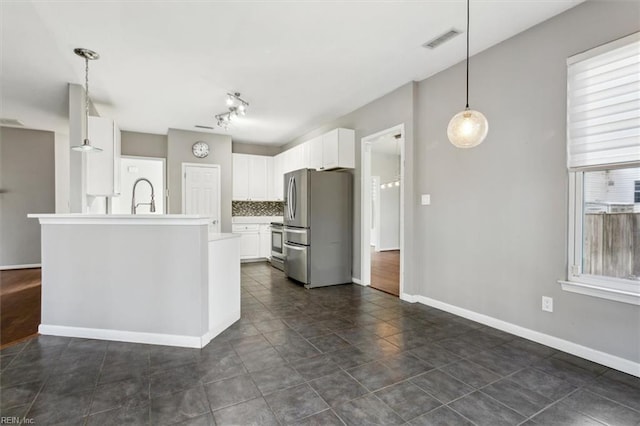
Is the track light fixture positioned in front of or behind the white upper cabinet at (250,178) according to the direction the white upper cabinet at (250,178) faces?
in front

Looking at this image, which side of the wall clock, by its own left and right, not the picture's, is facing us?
front

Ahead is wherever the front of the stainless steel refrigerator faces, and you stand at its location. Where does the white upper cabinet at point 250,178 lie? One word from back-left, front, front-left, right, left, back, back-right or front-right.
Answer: right

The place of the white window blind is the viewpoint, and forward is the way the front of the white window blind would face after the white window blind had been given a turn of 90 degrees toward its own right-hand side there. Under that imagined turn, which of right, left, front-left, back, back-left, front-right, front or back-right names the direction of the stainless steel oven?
front-left

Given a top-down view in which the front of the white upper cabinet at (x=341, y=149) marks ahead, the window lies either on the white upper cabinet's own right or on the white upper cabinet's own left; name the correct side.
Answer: on the white upper cabinet's own left

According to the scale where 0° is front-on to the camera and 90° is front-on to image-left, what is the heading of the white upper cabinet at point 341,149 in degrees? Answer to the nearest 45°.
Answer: approximately 45°

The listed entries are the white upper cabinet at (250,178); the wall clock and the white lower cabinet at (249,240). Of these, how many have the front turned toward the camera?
3

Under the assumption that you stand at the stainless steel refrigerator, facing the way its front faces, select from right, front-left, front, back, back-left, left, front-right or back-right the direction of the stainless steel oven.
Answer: right

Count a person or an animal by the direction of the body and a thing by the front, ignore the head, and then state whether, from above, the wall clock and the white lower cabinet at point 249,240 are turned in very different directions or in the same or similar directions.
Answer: same or similar directions

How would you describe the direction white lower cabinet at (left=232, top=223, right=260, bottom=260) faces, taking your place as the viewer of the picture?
facing the viewer

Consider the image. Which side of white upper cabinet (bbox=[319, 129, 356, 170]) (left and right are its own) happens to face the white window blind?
left

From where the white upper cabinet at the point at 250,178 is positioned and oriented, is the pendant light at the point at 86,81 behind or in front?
in front

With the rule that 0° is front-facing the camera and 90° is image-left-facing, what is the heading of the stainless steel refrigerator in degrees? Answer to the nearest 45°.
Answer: approximately 45°

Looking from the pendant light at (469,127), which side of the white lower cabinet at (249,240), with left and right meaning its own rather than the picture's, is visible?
front

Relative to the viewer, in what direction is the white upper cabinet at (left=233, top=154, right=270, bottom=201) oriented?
toward the camera

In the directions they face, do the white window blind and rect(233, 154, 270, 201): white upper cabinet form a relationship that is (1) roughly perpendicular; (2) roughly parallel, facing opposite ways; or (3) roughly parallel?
roughly perpendicular
